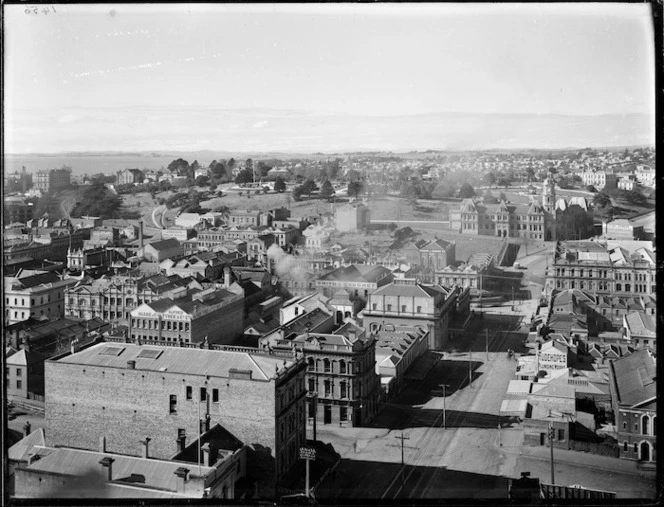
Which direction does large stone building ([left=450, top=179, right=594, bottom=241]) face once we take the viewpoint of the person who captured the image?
facing the viewer and to the left of the viewer

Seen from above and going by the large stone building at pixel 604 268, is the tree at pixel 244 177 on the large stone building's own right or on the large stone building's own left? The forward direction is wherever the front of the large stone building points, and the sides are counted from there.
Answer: on the large stone building's own right

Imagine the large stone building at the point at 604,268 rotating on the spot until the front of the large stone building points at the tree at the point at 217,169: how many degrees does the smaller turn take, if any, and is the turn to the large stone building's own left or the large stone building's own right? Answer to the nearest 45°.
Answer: approximately 90° to the large stone building's own right

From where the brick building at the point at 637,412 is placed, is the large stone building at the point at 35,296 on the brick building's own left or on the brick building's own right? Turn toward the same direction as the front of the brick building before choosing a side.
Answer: on the brick building's own right

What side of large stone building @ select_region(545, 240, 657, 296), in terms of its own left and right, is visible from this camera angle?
front

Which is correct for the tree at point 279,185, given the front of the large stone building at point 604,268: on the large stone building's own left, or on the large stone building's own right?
on the large stone building's own right
